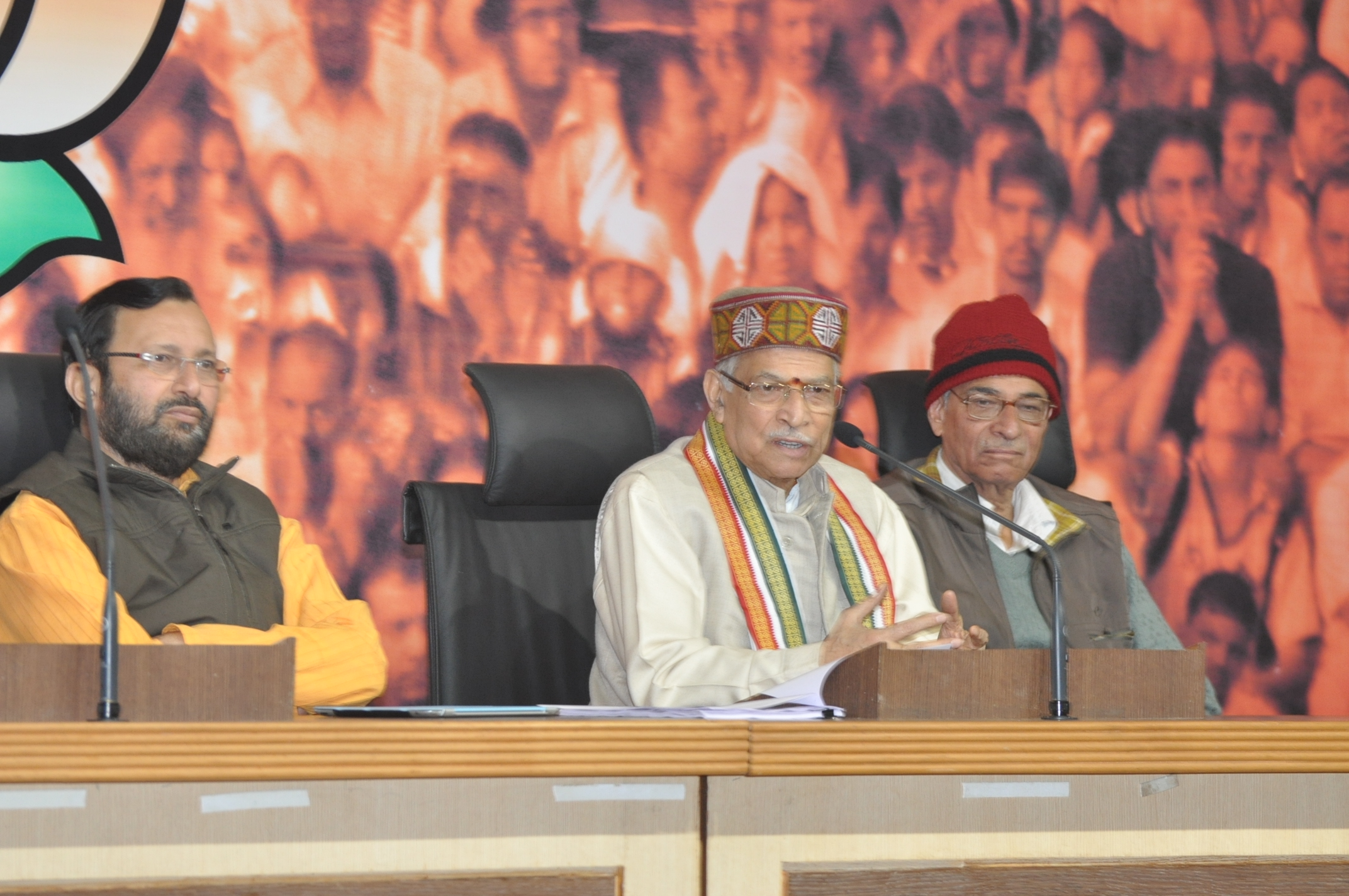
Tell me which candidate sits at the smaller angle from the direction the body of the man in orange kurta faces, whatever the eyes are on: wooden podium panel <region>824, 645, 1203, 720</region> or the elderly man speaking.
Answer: the wooden podium panel

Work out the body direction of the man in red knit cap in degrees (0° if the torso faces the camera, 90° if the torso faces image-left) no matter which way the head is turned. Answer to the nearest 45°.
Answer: approximately 0°

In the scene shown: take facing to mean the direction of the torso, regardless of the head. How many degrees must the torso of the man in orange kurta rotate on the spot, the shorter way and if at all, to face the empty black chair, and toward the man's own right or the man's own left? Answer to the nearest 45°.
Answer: approximately 45° to the man's own left

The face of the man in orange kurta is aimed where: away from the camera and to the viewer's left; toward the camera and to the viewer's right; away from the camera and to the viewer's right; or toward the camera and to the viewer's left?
toward the camera and to the viewer's right

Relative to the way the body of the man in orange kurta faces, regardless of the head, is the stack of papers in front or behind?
in front

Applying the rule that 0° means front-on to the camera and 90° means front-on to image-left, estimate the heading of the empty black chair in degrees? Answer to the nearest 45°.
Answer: approximately 315°

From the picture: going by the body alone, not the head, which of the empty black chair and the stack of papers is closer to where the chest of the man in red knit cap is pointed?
the stack of papers
